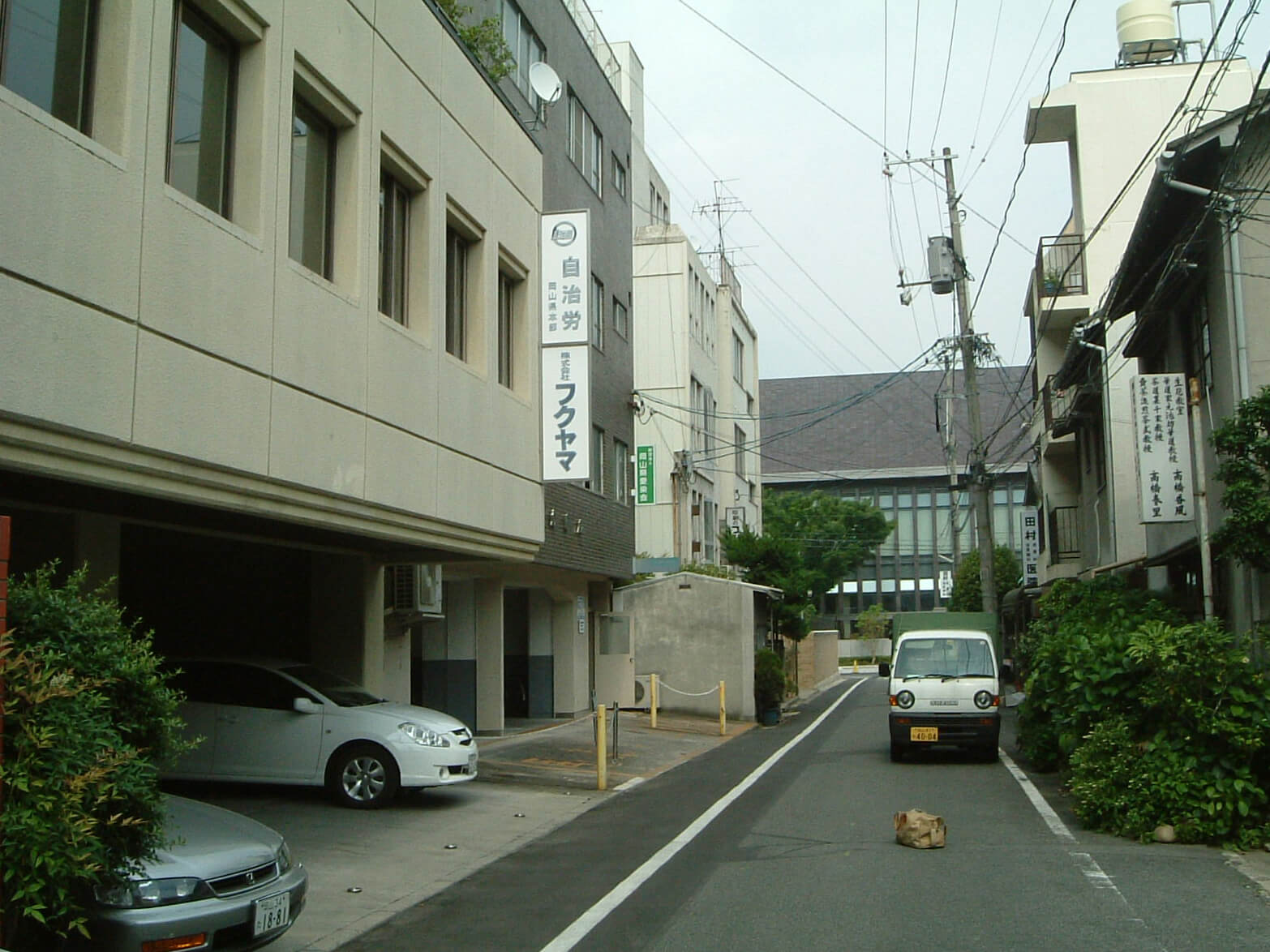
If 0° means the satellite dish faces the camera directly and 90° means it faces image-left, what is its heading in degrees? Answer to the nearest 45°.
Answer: approximately 315°

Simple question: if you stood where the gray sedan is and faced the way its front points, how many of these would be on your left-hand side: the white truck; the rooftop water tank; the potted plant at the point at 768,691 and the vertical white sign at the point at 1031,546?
4

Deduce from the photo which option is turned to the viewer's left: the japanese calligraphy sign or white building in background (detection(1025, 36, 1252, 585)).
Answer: the white building in background

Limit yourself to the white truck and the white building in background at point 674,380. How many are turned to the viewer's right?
1

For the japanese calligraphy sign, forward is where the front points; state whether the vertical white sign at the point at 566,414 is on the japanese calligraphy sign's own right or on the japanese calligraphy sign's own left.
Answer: on the japanese calligraphy sign's own right

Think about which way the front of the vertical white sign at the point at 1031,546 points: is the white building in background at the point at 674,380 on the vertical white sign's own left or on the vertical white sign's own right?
on the vertical white sign's own right

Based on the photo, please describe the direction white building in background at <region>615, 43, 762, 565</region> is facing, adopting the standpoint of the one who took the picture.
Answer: facing to the right of the viewer
